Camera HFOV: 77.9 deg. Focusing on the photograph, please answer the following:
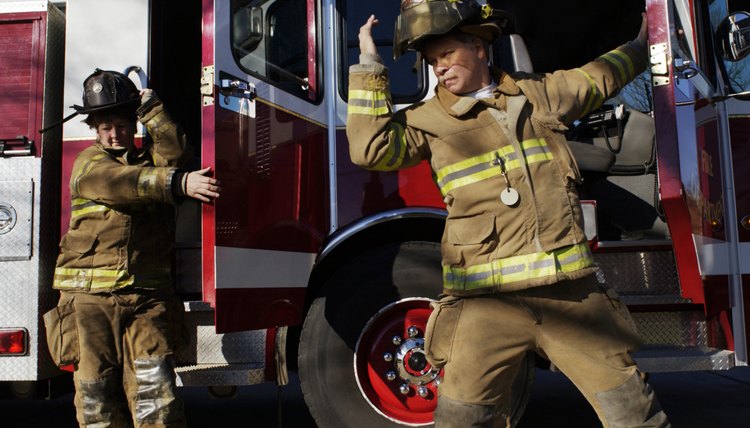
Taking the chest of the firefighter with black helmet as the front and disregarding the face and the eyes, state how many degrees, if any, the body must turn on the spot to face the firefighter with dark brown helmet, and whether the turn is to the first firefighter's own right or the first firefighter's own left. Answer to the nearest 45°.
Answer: approximately 45° to the first firefighter's own left

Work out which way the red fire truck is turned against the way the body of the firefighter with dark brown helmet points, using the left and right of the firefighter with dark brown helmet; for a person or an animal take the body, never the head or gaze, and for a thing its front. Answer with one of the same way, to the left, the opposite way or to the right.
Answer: to the left

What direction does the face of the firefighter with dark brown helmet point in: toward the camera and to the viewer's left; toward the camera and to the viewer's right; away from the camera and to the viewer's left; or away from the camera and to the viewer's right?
toward the camera and to the viewer's left

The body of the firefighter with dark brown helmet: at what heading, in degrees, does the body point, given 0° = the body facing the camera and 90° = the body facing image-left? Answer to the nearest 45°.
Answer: approximately 0°

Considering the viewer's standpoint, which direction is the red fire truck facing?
facing to the right of the viewer

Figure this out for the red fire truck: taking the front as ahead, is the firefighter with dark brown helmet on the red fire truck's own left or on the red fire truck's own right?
on the red fire truck's own right

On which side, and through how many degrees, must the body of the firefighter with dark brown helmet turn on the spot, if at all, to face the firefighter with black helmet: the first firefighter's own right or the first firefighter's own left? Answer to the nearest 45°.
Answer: approximately 90° to the first firefighter's own right

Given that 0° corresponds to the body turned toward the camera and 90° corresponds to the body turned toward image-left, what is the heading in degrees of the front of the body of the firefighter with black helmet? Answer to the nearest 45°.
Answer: approximately 0°

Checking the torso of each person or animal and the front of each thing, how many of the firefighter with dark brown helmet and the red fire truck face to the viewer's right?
1

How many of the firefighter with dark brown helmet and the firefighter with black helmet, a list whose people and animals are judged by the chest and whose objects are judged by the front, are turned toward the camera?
2
